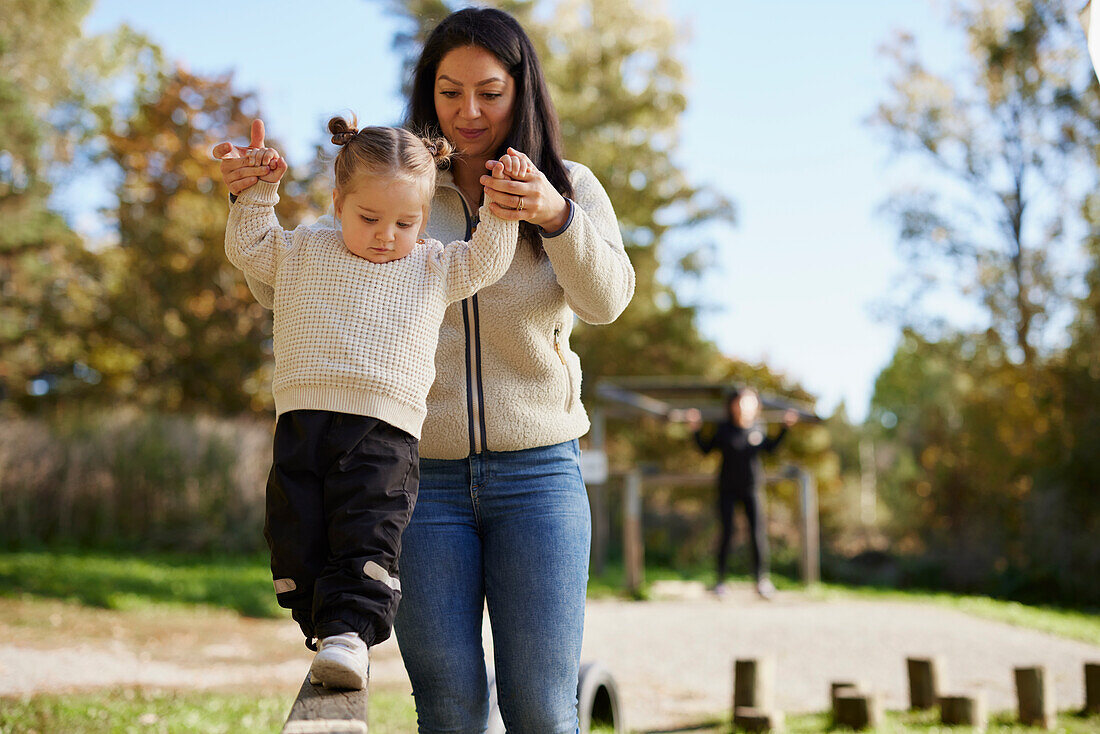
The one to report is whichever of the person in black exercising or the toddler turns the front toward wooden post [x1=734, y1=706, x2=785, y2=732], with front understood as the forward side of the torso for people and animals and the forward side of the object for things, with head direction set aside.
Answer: the person in black exercising

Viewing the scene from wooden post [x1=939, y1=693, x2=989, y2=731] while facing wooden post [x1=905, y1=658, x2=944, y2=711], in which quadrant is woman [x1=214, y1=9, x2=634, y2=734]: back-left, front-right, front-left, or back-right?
back-left

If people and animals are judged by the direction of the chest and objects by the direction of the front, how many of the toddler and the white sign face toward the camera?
2

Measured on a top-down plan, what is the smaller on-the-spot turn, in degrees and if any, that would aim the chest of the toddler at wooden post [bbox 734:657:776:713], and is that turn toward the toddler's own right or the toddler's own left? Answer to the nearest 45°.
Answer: approximately 135° to the toddler's own left

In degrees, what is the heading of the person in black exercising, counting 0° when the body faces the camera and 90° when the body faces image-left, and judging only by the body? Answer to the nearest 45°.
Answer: approximately 0°

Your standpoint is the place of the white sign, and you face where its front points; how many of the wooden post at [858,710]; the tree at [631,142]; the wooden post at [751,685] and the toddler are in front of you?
3
